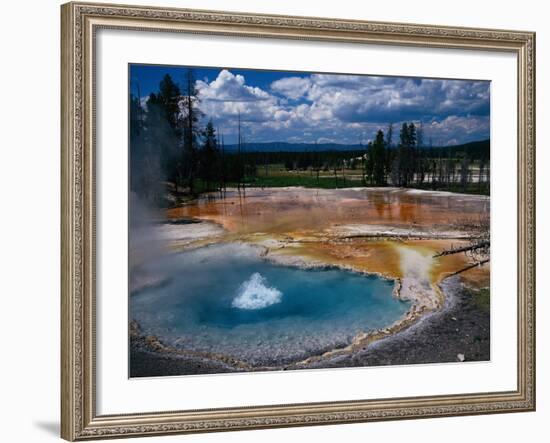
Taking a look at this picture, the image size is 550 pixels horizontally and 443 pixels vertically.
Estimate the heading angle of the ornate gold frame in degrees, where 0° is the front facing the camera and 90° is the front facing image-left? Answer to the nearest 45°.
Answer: approximately 315°
